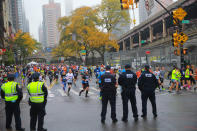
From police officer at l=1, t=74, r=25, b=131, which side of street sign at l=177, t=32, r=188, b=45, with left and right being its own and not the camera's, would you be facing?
front

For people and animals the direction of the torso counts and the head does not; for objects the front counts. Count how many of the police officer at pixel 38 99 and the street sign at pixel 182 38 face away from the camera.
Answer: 1

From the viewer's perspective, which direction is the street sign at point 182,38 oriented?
toward the camera

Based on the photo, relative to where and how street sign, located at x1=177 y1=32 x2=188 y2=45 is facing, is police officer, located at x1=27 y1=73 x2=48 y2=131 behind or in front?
in front

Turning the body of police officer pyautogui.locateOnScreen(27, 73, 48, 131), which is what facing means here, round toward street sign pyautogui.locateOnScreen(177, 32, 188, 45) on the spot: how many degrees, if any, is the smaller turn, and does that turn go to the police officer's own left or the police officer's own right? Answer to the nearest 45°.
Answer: approximately 45° to the police officer's own right

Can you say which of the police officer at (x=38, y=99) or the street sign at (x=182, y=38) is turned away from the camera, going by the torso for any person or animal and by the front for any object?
the police officer

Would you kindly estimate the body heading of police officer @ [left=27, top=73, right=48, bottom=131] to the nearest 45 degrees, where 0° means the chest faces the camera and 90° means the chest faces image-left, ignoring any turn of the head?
approximately 180°
